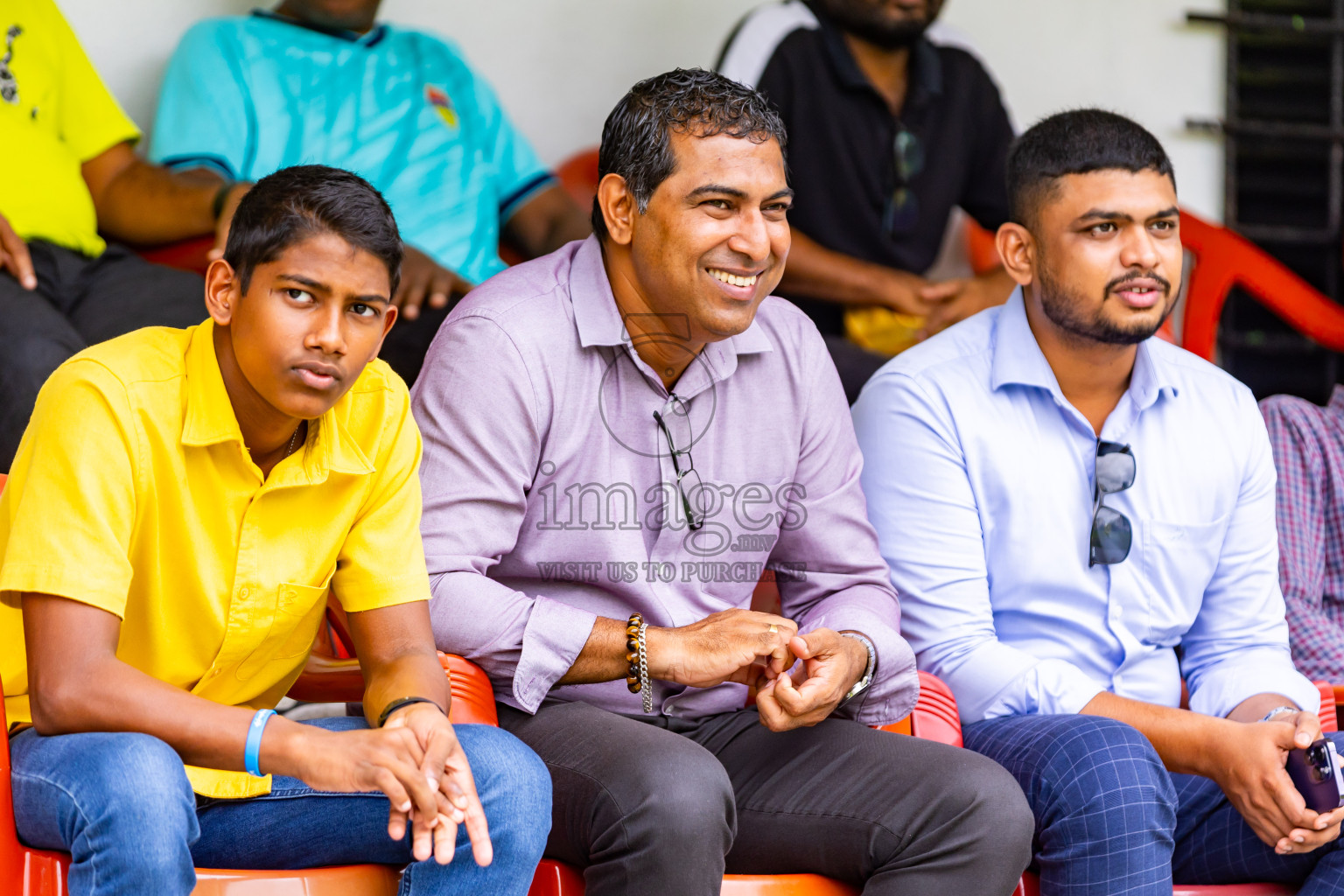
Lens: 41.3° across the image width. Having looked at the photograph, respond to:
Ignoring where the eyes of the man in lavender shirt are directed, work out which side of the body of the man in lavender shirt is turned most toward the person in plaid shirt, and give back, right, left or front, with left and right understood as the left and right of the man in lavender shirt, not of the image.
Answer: left

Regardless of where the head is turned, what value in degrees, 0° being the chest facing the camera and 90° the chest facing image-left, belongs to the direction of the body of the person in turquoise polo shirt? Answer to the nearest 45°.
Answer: approximately 315°

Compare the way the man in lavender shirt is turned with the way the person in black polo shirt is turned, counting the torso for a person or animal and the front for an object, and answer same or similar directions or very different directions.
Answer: same or similar directions

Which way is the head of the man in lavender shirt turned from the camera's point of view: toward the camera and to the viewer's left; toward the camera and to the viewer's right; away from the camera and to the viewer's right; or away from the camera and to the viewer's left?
toward the camera and to the viewer's right

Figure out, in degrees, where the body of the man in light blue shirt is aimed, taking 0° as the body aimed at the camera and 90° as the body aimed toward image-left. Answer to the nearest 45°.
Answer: approximately 315°

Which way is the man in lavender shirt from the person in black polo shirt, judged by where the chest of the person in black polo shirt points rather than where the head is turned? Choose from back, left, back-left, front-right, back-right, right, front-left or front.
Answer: front-right

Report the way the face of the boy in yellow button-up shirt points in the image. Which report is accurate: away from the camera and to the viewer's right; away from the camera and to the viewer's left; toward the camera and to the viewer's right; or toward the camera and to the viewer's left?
toward the camera and to the viewer's right

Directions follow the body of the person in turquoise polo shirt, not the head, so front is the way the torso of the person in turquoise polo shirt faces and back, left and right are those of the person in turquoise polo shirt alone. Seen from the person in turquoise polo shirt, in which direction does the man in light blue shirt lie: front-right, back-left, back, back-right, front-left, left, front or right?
front

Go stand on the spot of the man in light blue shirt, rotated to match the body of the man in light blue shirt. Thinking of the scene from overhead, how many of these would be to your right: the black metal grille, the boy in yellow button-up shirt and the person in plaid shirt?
1

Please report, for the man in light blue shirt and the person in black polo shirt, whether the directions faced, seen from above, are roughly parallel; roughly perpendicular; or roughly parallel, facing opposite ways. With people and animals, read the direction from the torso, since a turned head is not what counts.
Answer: roughly parallel

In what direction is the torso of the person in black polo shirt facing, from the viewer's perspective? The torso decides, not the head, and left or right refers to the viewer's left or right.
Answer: facing the viewer and to the right of the viewer

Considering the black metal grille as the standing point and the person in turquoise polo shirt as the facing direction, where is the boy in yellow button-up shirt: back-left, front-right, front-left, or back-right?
front-left

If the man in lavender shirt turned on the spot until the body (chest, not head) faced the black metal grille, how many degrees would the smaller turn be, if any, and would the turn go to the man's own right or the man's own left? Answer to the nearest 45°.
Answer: approximately 90° to the man's own left

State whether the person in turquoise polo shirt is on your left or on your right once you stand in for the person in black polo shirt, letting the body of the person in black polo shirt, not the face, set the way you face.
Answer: on your right

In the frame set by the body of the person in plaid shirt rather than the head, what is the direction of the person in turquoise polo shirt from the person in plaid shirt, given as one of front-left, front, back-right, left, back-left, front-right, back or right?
back-right
